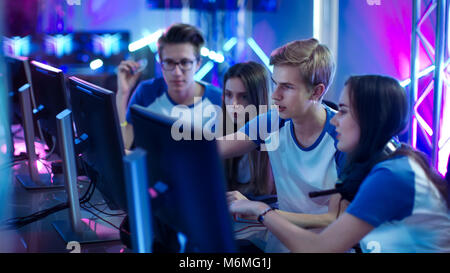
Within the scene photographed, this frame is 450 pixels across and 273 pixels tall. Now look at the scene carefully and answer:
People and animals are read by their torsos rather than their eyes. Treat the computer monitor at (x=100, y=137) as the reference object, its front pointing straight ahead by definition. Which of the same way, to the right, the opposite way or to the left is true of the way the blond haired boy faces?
the opposite way

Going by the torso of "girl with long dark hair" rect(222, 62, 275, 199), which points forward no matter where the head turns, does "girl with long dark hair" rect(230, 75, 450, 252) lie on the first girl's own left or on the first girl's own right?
on the first girl's own left

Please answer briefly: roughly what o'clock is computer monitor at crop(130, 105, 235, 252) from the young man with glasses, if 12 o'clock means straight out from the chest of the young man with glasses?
The computer monitor is roughly at 12 o'clock from the young man with glasses.

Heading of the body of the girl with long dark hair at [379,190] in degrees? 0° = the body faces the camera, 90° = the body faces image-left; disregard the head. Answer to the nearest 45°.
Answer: approximately 90°

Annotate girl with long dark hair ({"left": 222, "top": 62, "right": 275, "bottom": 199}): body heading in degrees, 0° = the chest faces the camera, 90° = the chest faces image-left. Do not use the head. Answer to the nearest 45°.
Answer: approximately 45°

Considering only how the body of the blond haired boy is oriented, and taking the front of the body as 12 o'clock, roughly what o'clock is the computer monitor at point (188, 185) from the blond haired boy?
The computer monitor is roughly at 11 o'clock from the blond haired boy.

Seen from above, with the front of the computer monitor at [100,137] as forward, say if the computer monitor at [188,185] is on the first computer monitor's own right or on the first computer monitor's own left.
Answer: on the first computer monitor's own right
